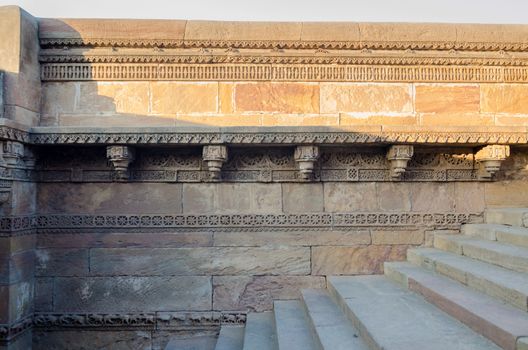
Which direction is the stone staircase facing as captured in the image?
to the viewer's left
